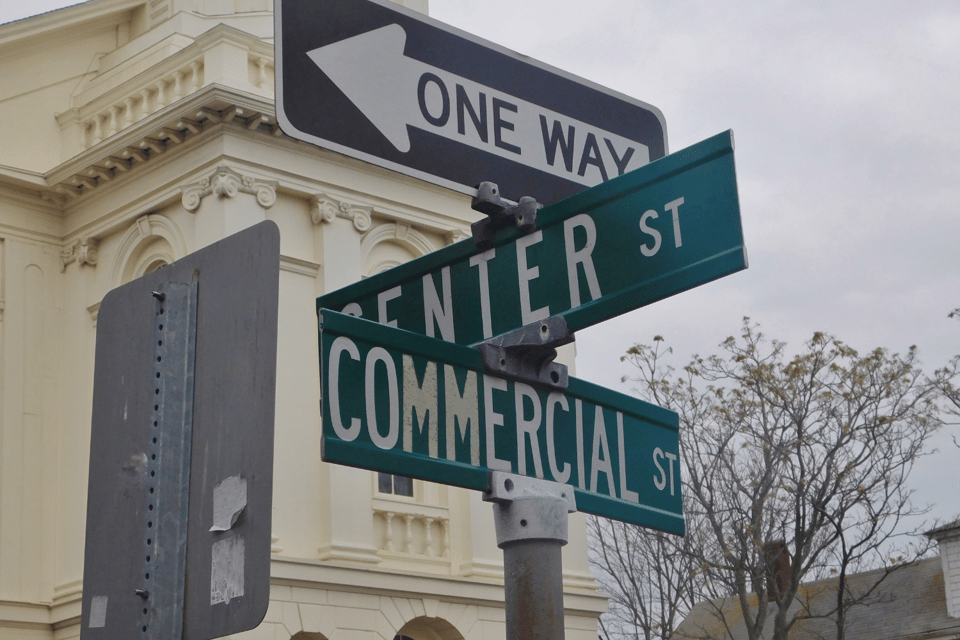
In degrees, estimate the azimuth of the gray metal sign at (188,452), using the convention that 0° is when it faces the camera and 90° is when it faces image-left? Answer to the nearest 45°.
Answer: approximately 225°

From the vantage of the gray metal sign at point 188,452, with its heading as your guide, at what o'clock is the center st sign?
The center st sign is roughly at 1 o'clock from the gray metal sign.

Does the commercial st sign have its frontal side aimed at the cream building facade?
no

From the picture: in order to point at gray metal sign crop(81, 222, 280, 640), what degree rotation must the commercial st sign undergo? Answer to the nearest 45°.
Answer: approximately 90° to its right

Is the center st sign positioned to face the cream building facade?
no
